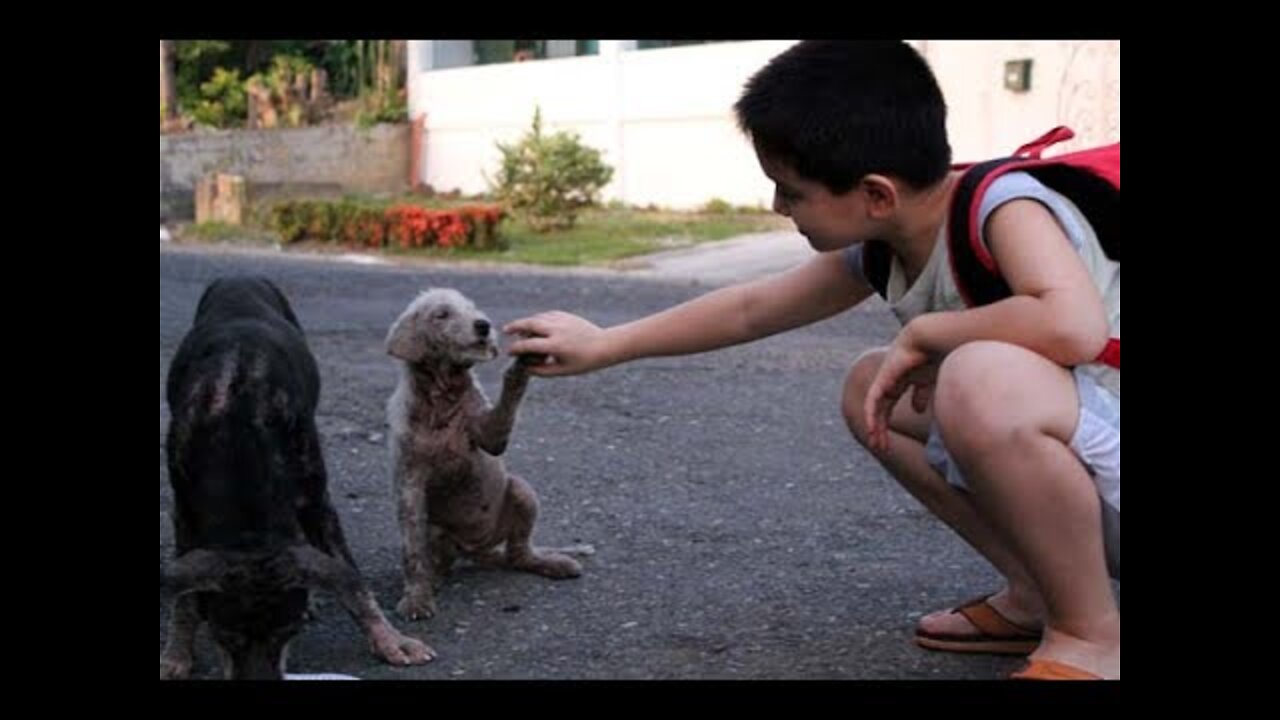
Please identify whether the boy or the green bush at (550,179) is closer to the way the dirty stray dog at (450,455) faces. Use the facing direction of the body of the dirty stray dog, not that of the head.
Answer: the boy

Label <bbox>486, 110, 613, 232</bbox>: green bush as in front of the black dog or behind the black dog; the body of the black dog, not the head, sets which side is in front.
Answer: behind

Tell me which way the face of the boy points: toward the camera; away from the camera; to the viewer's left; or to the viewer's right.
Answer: to the viewer's left

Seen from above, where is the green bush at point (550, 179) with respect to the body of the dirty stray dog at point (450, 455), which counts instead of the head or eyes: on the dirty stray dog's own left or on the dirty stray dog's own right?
on the dirty stray dog's own left

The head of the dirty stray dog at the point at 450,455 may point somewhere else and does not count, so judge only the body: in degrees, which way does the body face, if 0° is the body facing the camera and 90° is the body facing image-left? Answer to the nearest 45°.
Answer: approximately 315°

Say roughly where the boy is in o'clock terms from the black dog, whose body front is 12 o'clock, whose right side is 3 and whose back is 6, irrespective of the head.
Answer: The boy is roughly at 10 o'clock from the black dog.

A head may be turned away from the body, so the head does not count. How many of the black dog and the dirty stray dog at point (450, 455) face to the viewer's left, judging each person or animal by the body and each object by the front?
0

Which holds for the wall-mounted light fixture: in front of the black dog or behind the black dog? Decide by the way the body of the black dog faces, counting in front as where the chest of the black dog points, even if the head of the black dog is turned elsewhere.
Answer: behind
